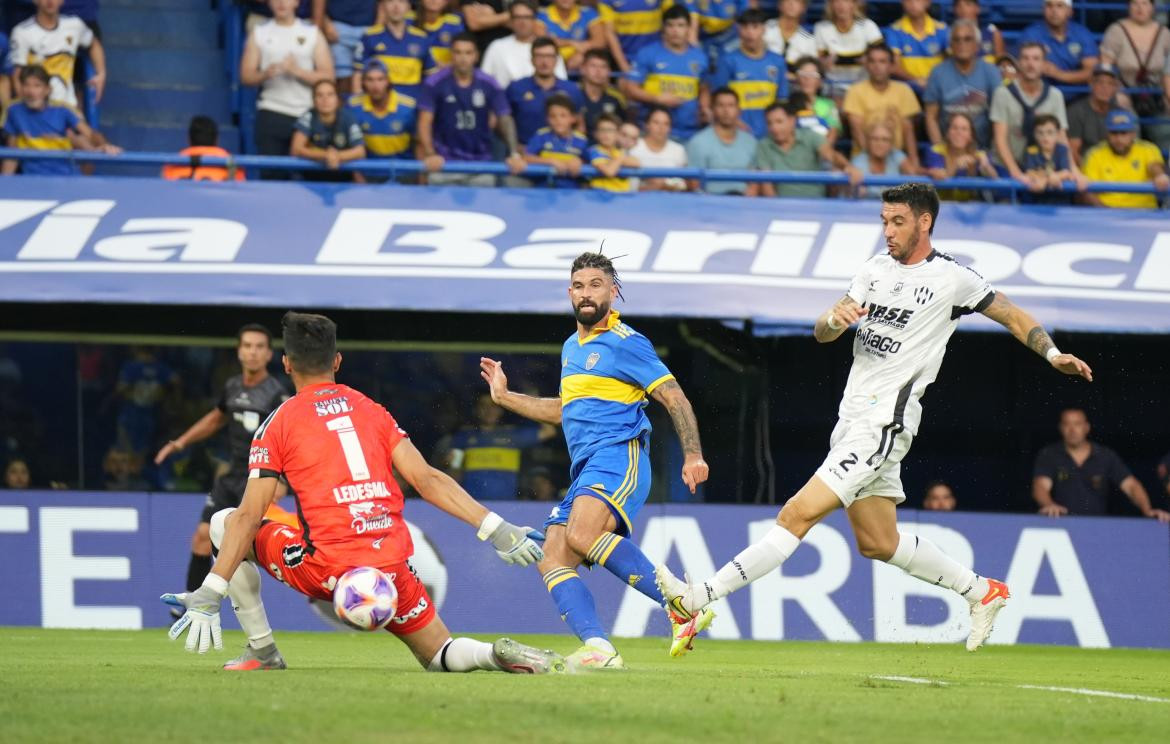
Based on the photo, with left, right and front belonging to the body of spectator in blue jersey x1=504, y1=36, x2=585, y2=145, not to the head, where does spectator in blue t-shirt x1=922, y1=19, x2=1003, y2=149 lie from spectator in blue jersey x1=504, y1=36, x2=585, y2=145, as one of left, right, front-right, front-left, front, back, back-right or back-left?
left

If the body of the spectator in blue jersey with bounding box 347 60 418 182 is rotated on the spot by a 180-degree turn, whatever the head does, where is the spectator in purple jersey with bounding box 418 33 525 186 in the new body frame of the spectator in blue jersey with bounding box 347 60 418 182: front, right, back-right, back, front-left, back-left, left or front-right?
right

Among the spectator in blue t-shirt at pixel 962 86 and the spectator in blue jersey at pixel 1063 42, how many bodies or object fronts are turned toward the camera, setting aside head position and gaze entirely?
2

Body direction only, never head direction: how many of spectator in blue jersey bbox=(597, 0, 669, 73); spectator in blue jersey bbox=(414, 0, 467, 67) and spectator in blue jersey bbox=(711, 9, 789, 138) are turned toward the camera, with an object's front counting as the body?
3

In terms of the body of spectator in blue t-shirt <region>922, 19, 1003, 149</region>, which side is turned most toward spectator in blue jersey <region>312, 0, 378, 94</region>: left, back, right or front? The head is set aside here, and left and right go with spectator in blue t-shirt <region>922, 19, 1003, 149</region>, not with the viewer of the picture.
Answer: right

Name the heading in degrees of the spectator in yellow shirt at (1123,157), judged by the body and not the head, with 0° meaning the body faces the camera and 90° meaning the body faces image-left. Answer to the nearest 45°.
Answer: approximately 0°

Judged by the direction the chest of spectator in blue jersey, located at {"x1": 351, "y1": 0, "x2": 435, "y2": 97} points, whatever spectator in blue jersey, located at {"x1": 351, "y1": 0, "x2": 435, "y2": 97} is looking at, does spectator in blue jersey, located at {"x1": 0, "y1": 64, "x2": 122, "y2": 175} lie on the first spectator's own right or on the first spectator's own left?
on the first spectator's own right

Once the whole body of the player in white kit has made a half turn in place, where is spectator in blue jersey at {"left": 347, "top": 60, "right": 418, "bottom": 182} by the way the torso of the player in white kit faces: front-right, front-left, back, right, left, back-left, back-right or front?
left

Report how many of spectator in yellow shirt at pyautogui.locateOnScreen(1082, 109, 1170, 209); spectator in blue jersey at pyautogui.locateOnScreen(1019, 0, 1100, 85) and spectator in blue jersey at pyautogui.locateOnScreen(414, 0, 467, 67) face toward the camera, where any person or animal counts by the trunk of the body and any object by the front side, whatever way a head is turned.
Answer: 3

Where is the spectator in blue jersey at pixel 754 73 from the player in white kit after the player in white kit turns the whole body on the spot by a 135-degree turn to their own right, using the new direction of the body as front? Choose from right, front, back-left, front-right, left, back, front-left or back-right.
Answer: front

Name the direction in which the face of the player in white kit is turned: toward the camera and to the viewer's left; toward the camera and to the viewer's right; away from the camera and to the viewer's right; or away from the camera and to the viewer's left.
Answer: toward the camera and to the viewer's left

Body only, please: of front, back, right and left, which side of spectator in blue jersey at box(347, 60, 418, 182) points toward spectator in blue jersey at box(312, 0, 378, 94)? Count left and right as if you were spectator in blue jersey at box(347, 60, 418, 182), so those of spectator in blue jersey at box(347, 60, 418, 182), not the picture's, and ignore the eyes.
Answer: back
